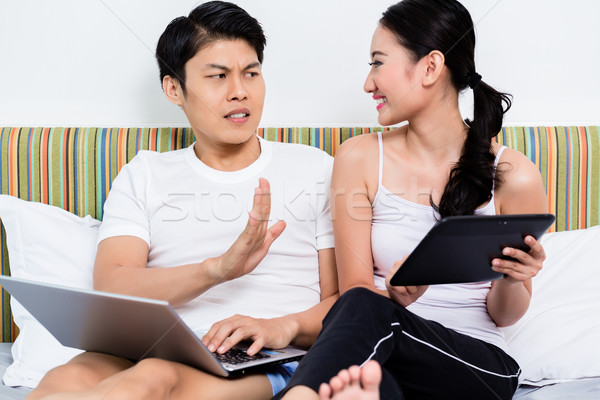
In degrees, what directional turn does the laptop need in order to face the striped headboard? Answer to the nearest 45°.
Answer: approximately 45° to its left

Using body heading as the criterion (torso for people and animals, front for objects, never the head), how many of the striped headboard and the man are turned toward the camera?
2

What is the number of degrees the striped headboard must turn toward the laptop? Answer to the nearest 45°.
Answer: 0° — it already faces it

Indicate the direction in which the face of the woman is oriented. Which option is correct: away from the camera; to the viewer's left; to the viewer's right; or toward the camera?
to the viewer's left

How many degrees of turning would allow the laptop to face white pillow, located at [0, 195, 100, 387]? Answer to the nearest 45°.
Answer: approximately 45° to its left

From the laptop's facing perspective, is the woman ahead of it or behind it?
ahead

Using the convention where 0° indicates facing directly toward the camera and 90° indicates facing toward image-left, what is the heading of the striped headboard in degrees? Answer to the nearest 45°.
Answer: approximately 0°

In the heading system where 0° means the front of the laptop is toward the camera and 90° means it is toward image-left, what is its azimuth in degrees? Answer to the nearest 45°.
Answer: approximately 225°

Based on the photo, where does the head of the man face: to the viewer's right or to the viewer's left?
to the viewer's right
